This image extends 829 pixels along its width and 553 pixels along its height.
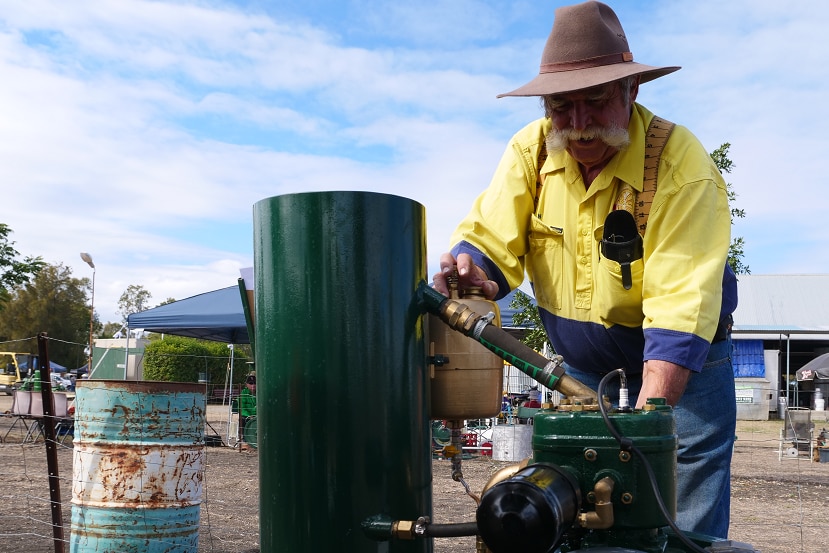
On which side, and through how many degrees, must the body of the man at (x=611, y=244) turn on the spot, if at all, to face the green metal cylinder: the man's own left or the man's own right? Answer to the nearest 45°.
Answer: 0° — they already face it

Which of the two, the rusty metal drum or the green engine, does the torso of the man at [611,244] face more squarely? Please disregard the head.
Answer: the green engine

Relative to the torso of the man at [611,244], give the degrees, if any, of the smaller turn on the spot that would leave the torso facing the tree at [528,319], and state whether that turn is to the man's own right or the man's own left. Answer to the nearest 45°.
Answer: approximately 135° to the man's own right

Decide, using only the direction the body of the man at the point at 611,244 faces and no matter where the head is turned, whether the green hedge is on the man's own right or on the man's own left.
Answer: on the man's own right

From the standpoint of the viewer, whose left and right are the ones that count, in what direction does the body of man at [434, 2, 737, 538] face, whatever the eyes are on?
facing the viewer and to the left of the viewer

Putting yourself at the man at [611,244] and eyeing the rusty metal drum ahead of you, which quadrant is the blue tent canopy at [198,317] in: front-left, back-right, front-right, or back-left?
front-right

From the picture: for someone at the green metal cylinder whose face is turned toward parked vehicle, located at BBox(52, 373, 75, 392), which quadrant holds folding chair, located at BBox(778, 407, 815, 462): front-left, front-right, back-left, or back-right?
front-right

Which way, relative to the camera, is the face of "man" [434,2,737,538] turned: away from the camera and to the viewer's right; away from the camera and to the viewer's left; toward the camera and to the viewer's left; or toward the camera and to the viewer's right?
toward the camera and to the viewer's left

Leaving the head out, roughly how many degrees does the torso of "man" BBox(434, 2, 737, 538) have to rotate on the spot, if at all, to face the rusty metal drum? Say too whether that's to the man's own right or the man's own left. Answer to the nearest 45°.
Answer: approximately 90° to the man's own right
